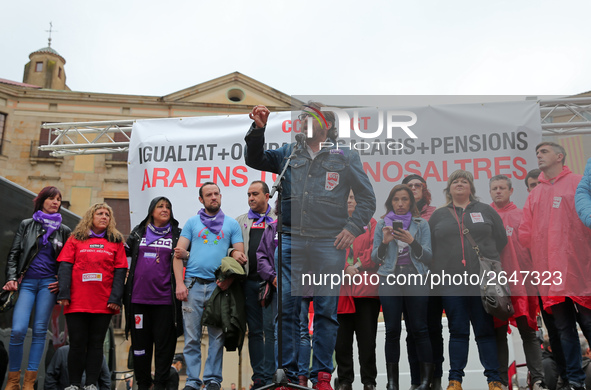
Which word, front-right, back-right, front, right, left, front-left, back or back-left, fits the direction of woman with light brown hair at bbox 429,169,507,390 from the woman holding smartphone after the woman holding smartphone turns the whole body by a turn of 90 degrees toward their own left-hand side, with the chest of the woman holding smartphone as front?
front

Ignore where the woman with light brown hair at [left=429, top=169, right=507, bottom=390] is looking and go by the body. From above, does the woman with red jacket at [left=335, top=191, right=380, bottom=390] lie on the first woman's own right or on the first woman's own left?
on the first woman's own right

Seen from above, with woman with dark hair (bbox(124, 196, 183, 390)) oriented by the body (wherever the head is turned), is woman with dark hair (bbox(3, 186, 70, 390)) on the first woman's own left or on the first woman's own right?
on the first woman's own right

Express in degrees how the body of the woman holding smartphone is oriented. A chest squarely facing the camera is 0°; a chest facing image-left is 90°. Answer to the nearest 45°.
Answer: approximately 0°

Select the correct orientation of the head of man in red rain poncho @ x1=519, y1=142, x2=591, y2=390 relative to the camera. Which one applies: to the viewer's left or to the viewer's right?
to the viewer's left

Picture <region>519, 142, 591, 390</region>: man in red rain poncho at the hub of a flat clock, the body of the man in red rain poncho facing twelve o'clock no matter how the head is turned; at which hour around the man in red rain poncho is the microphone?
The microphone is roughly at 12 o'clock from the man in red rain poncho.

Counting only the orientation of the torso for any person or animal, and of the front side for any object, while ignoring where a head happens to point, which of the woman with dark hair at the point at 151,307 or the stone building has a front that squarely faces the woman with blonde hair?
the stone building
